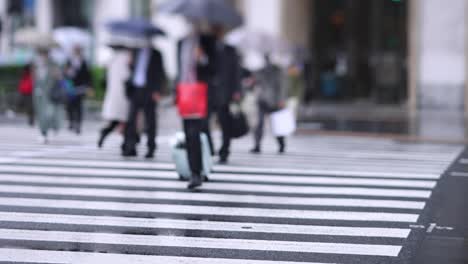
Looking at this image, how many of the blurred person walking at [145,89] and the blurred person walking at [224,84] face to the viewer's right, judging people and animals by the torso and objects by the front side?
0

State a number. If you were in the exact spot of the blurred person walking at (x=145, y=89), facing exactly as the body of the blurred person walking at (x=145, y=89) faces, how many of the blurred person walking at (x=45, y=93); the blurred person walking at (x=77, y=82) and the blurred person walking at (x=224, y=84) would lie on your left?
1

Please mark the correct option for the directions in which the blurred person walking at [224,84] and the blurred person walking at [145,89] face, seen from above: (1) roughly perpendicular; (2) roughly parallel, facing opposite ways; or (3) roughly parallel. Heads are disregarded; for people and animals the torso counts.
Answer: roughly parallel

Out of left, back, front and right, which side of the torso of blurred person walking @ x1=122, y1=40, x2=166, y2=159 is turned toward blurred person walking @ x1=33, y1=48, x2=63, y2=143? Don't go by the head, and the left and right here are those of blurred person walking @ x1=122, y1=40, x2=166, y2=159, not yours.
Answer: right

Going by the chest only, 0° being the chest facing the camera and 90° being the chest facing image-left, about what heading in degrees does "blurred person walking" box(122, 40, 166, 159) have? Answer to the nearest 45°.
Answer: approximately 45°

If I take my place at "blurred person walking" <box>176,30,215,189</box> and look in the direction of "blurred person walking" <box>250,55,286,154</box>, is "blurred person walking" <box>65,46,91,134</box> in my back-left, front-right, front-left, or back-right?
front-left

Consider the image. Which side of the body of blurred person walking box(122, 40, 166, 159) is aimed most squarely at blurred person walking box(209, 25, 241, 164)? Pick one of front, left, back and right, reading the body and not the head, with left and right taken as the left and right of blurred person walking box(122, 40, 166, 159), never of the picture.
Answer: left

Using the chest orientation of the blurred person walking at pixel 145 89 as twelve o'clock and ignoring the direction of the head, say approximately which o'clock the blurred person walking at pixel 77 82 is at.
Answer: the blurred person walking at pixel 77 82 is roughly at 4 o'clock from the blurred person walking at pixel 145 89.
